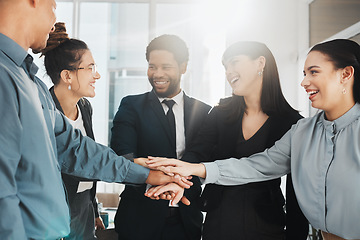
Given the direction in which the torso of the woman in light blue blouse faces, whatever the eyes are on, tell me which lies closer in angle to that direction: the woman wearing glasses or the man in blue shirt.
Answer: the man in blue shirt

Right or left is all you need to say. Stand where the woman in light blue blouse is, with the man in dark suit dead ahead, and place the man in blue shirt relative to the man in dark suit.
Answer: left

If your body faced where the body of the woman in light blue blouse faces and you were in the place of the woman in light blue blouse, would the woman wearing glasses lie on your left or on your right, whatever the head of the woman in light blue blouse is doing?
on your right

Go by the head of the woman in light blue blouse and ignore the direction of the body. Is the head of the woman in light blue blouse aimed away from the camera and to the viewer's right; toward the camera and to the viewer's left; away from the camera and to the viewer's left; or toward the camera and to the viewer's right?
toward the camera and to the viewer's left

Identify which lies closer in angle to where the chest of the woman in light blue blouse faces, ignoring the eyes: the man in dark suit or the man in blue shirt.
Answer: the man in blue shirt

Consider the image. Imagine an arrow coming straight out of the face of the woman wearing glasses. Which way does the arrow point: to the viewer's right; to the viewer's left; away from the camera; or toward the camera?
to the viewer's right

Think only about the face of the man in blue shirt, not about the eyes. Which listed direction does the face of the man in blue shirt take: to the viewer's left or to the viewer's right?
to the viewer's right

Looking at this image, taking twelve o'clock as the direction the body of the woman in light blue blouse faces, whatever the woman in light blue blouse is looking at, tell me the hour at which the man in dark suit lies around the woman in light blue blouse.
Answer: The man in dark suit is roughly at 2 o'clock from the woman in light blue blouse.

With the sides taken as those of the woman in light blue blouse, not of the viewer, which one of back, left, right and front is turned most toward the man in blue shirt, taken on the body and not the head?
front

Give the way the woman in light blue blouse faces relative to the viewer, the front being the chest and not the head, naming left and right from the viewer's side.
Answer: facing the viewer and to the left of the viewer
